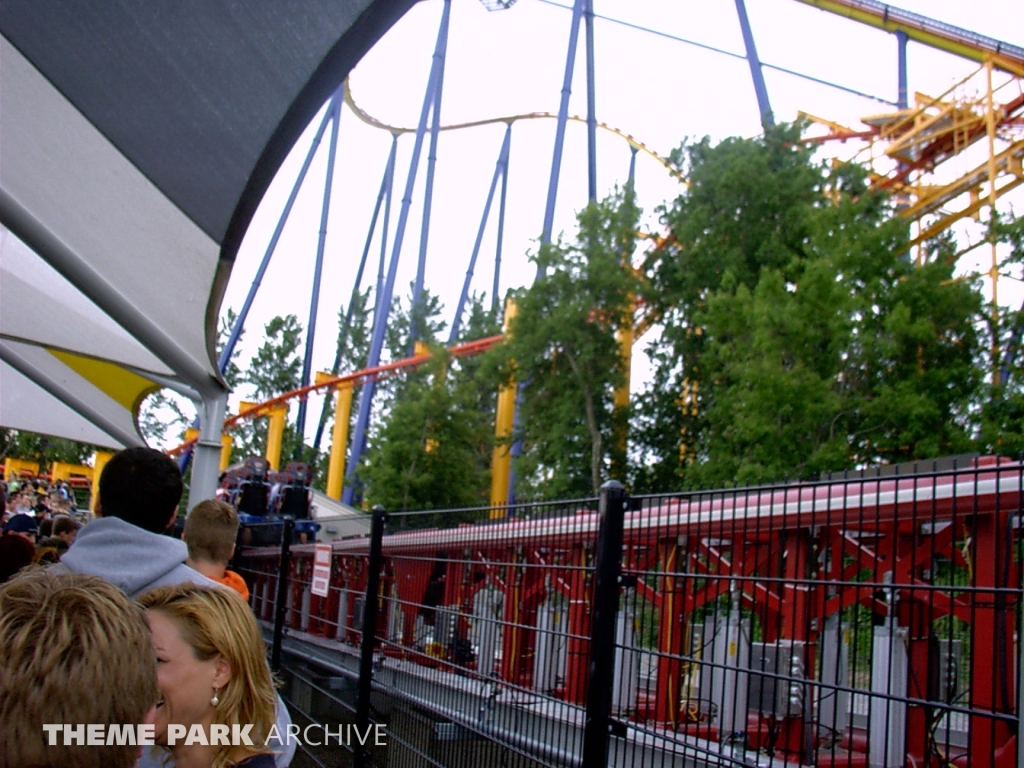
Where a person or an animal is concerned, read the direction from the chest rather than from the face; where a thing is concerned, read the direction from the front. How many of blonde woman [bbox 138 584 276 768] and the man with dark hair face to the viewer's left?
1

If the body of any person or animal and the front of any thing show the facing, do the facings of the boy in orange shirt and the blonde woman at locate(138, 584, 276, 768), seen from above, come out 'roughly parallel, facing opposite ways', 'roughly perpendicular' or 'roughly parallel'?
roughly perpendicular

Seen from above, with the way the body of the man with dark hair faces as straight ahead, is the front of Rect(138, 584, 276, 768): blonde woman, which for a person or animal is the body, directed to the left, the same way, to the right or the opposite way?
to the left

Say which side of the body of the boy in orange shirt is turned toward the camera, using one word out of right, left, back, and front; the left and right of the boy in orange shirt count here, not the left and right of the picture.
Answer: back

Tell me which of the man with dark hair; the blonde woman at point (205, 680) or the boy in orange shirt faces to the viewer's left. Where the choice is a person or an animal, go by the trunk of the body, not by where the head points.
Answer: the blonde woman

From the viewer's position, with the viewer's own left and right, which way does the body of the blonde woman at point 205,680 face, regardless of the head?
facing to the left of the viewer

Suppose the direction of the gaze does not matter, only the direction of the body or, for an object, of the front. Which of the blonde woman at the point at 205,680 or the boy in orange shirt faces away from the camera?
the boy in orange shirt

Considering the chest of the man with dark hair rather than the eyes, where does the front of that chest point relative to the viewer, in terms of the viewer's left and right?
facing away from the viewer

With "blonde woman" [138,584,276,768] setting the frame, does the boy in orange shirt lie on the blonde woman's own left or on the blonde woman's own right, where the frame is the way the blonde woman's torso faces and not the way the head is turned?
on the blonde woman's own right

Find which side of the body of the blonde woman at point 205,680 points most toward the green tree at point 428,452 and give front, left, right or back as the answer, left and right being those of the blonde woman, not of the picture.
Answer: right

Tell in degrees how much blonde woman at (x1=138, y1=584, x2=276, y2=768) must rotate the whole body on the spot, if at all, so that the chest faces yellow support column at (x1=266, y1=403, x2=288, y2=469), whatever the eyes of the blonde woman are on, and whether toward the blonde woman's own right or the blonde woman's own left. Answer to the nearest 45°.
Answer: approximately 90° to the blonde woman's own right

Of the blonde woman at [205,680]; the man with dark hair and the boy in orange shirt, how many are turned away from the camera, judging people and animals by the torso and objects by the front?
2

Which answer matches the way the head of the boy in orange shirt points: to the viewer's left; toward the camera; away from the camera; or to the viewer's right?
away from the camera

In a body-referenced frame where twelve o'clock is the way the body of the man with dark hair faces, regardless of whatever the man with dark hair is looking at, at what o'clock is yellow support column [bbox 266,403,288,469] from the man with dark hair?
The yellow support column is roughly at 12 o'clock from the man with dark hair.

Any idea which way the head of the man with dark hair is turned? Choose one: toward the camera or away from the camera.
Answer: away from the camera
